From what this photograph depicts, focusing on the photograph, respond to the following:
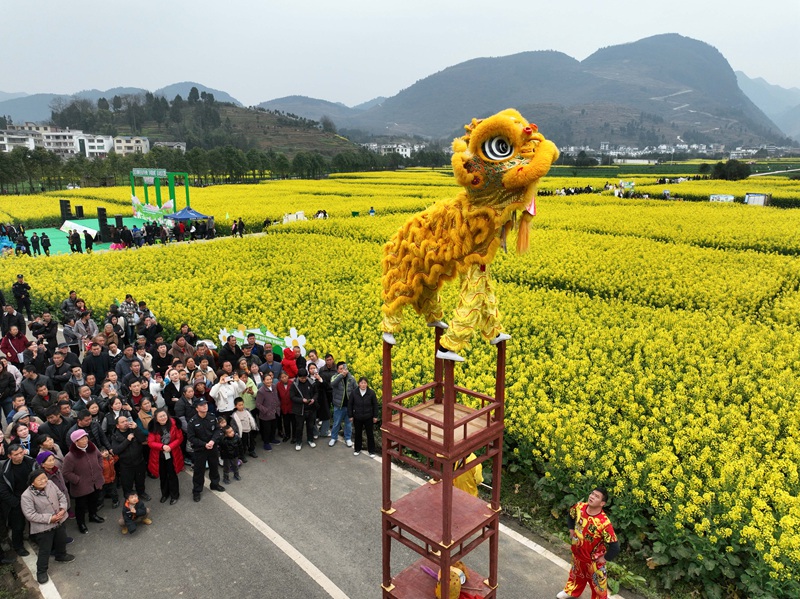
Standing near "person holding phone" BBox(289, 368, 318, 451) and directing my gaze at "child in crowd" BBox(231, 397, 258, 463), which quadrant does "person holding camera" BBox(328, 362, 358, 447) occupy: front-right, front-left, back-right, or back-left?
back-left

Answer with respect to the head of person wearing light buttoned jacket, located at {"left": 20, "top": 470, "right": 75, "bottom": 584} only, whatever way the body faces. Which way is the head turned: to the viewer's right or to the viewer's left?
to the viewer's right

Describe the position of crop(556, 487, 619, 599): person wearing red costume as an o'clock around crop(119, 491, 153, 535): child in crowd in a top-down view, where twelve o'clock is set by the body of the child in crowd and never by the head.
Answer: The person wearing red costume is roughly at 12 o'clock from the child in crowd.

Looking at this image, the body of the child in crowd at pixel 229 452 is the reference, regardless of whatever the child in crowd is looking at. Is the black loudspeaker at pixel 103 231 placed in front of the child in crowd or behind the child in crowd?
behind

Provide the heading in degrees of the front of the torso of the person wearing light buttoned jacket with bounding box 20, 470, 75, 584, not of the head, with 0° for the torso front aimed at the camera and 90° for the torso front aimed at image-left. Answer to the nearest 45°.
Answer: approximately 315°

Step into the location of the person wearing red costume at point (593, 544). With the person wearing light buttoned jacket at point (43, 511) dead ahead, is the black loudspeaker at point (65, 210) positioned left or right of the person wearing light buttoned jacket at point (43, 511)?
right

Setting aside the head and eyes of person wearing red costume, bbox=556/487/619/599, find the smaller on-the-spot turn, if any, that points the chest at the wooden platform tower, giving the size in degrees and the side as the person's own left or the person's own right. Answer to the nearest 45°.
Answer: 0° — they already face it

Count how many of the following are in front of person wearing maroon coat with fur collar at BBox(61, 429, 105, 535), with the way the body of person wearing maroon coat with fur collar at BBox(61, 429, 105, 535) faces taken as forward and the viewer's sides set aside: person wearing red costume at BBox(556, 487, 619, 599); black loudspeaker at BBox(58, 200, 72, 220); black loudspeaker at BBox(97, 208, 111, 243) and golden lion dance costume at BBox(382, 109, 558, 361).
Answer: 2

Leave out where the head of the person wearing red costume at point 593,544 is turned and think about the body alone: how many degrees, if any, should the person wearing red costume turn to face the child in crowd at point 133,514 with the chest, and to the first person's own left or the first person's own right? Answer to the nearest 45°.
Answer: approximately 45° to the first person's own right

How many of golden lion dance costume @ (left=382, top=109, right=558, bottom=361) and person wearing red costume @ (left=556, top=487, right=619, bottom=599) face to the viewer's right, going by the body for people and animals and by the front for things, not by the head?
1
